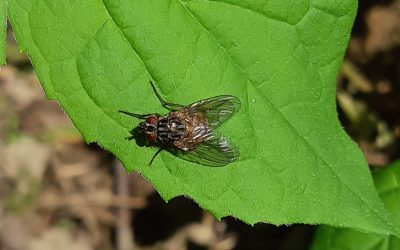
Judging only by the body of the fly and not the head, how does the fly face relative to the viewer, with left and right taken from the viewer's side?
facing to the left of the viewer
